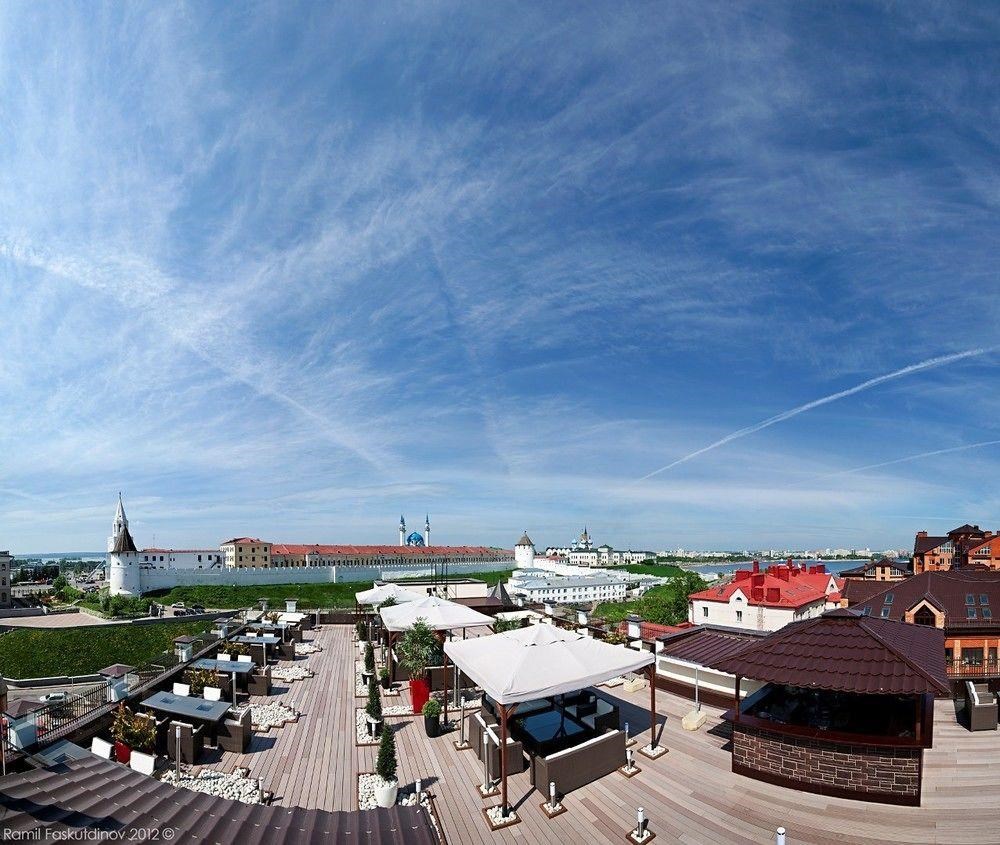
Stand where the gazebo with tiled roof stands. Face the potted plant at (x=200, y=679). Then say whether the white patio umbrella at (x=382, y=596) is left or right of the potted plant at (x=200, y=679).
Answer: right

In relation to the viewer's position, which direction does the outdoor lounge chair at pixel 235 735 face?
facing away from the viewer and to the left of the viewer

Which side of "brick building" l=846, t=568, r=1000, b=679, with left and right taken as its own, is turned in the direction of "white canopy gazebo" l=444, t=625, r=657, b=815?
front

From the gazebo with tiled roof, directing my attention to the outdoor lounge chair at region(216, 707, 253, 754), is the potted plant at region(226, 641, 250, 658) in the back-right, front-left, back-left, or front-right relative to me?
front-right

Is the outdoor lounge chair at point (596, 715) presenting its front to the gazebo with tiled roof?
no

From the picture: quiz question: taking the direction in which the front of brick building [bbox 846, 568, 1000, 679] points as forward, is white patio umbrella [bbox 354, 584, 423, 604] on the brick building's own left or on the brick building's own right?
on the brick building's own right

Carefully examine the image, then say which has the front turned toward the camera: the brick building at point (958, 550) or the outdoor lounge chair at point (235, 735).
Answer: the brick building

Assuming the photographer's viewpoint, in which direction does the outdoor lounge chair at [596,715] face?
facing the viewer and to the left of the viewer

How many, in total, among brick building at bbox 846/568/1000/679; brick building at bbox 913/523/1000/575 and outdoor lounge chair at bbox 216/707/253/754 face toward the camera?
2

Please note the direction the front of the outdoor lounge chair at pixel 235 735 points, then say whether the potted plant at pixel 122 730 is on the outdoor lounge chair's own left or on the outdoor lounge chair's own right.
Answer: on the outdoor lounge chair's own left

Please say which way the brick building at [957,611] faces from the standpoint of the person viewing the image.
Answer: facing the viewer

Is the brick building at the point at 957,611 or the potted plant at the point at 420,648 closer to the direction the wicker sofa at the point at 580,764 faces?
the potted plant

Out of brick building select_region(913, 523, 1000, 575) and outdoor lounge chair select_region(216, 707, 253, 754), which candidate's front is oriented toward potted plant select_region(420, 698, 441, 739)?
the brick building

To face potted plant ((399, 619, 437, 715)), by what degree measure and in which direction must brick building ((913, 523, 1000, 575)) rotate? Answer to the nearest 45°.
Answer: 0° — it already faces it

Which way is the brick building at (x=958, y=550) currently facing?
toward the camera

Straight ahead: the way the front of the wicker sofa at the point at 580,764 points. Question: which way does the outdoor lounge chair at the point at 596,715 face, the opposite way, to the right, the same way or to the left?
to the left
